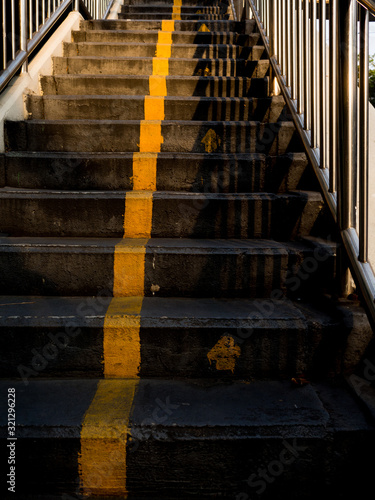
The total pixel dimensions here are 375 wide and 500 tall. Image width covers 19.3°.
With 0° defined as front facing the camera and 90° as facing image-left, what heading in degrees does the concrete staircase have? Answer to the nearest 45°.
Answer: approximately 0°
